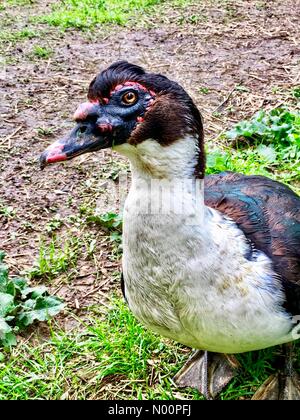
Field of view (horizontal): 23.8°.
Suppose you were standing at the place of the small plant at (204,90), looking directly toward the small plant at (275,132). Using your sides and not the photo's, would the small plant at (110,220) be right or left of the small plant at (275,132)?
right

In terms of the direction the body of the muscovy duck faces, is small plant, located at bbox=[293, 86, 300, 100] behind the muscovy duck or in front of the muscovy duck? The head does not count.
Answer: behind

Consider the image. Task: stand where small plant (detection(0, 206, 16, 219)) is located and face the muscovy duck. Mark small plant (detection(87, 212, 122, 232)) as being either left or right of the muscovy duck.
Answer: left

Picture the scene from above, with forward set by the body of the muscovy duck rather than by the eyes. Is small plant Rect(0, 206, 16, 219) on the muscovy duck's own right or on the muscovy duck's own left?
on the muscovy duck's own right

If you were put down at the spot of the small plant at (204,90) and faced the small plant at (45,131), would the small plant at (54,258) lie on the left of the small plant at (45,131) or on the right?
left

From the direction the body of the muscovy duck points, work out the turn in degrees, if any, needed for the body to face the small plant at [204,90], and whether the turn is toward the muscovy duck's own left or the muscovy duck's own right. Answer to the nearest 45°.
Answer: approximately 135° to the muscovy duck's own right

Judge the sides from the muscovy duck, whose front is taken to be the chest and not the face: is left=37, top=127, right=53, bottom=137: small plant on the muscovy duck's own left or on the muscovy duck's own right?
on the muscovy duck's own right

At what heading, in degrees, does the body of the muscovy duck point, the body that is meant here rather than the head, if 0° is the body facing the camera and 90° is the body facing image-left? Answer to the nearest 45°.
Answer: approximately 45°

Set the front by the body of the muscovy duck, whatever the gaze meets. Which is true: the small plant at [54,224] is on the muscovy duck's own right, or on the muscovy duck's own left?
on the muscovy duck's own right

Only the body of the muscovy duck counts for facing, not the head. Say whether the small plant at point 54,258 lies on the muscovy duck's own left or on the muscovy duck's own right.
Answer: on the muscovy duck's own right
